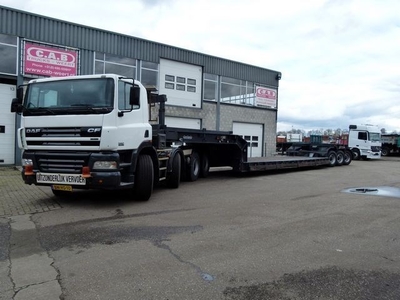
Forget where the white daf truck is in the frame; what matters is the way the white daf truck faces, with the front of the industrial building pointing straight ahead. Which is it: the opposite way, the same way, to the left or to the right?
to the right

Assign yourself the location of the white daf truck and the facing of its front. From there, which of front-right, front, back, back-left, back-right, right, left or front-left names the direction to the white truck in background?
back

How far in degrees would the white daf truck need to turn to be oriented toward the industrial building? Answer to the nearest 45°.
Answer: approximately 135° to its right

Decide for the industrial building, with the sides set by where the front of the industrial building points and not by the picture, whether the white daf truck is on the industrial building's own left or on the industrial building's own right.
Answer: on the industrial building's own right

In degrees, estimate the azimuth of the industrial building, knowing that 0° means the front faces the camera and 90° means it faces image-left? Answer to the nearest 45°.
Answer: approximately 315°

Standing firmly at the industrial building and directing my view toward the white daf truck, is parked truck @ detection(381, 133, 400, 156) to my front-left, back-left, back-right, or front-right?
back-left

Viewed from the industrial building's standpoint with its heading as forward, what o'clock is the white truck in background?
The white truck in background is roughly at 10 o'clock from the industrial building.

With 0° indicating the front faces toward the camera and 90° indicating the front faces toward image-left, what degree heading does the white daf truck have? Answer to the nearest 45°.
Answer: approximately 45°

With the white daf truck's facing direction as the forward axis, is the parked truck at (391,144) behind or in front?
behind
